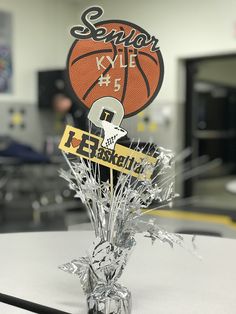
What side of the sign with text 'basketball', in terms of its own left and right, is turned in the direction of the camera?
front
